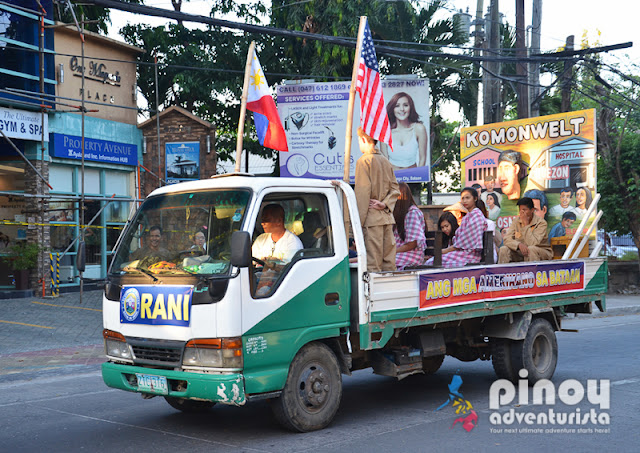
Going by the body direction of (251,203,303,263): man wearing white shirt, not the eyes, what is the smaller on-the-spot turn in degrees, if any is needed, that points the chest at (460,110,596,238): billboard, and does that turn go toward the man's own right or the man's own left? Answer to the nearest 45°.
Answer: approximately 180°

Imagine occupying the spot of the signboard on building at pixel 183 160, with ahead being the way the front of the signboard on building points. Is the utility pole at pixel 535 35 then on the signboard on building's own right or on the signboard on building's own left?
on the signboard on building's own left

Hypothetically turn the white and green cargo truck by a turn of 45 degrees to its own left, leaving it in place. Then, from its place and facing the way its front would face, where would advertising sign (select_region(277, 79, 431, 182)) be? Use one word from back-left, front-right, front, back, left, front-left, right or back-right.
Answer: back

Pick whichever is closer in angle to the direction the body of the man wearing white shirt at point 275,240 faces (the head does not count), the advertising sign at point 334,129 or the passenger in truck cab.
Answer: the passenger in truck cab

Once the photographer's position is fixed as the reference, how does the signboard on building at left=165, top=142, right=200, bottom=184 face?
facing the viewer

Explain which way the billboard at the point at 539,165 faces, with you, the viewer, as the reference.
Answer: facing the viewer and to the left of the viewer

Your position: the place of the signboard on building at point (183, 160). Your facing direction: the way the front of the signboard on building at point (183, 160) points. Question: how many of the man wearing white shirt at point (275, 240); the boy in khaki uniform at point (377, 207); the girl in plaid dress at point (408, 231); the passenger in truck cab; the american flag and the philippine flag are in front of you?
6

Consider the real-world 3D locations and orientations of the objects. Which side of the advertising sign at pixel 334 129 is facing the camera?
front

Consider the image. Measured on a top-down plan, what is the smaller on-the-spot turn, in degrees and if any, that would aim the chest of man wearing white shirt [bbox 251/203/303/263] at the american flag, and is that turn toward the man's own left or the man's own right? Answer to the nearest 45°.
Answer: approximately 180°

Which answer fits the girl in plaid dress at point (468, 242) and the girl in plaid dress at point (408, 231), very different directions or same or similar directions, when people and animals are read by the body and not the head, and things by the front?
same or similar directions

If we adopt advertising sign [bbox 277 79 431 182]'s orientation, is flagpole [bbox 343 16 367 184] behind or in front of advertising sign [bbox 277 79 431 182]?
in front
